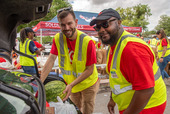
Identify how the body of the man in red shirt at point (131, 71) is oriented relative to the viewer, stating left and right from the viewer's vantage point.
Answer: facing the viewer and to the left of the viewer

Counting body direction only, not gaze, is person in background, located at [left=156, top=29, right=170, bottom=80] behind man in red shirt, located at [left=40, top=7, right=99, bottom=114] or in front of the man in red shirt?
behind

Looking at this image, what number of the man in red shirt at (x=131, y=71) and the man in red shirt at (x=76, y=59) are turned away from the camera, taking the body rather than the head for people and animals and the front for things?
0

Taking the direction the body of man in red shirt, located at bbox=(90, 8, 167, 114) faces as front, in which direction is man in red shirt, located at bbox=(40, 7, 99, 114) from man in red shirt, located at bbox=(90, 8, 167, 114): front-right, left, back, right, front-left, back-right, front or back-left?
right

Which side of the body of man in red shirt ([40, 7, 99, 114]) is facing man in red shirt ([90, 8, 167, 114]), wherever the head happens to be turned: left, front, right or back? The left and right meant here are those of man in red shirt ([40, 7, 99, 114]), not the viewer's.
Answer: left

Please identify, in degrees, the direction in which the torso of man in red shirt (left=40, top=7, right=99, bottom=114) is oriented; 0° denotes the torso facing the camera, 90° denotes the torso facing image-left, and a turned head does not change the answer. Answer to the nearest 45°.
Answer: approximately 45°
